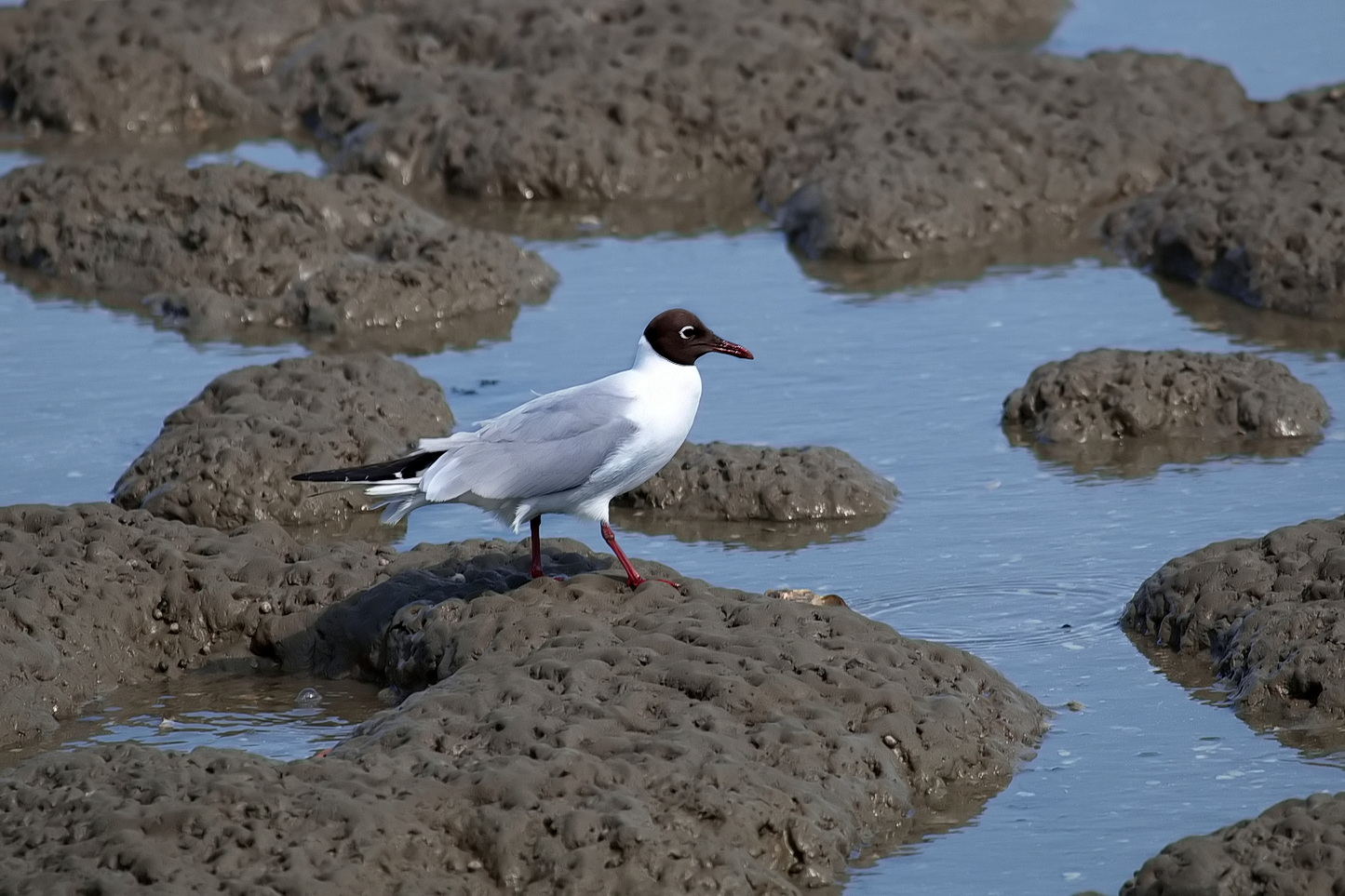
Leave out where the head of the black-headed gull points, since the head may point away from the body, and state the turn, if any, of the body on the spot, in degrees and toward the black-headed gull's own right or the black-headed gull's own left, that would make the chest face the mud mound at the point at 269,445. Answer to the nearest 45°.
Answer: approximately 135° to the black-headed gull's own left

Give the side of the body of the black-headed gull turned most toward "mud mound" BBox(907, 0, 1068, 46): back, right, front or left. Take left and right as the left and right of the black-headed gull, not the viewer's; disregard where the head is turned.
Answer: left

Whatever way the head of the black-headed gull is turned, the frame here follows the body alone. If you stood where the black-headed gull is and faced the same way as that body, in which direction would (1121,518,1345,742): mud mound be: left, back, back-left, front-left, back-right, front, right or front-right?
front

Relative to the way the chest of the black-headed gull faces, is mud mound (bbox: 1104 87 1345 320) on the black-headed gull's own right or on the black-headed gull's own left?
on the black-headed gull's own left

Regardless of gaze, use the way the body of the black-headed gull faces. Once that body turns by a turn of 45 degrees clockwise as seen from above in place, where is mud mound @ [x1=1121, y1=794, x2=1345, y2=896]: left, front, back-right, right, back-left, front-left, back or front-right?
front

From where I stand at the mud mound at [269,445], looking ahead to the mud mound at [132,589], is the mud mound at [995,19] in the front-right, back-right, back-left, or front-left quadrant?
back-left

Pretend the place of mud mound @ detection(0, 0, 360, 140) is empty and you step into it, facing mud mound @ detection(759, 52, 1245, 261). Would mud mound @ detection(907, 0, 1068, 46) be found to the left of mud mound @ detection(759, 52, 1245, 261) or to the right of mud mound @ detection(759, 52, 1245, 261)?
left

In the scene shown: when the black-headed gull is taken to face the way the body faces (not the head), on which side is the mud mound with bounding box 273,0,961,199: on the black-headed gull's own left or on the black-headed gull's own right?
on the black-headed gull's own left

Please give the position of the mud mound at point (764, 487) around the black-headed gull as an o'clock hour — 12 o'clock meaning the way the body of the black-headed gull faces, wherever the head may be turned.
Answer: The mud mound is roughly at 10 o'clock from the black-headed gull.

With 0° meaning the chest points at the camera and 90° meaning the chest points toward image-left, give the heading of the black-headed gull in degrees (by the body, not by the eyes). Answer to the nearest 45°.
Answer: approximately 270°

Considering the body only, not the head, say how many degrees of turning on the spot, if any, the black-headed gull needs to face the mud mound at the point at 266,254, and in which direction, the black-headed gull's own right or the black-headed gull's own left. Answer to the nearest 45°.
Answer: approximately 90° to the black-headed gull's own left
